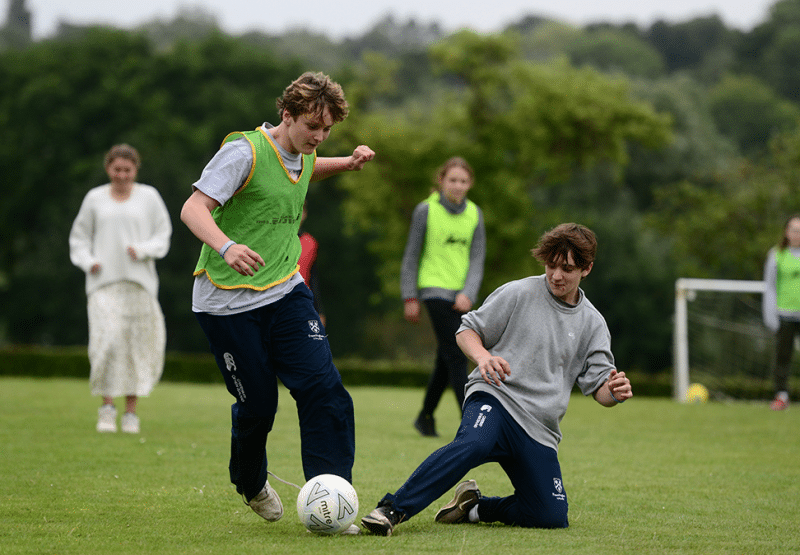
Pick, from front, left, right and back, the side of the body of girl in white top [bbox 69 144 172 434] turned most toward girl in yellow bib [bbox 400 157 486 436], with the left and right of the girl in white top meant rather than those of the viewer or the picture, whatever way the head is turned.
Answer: left

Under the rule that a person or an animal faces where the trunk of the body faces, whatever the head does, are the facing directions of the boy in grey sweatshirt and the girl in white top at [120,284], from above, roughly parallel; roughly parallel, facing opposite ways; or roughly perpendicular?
roughly parallel

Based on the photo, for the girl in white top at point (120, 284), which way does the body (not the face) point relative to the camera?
toward the camera

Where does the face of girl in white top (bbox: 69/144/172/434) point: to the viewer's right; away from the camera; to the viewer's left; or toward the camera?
toward the camera

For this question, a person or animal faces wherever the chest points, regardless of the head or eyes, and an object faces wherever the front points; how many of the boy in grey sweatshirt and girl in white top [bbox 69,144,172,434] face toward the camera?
2

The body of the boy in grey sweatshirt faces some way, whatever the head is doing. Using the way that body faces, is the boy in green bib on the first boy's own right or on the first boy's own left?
on the first boy's own right

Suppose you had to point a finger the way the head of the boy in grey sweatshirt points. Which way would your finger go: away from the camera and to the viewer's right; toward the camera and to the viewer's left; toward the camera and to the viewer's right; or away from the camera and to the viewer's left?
toward the camera and to the viewer's left

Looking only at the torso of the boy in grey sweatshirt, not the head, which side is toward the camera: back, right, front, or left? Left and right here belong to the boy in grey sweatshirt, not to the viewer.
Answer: front

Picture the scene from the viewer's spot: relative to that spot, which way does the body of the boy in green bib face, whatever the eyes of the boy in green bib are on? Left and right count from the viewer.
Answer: facing the viewer and to the right of the viewer

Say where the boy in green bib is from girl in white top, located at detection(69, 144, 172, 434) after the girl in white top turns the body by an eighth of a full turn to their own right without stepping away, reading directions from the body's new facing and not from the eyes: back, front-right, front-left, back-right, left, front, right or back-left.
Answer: front-left

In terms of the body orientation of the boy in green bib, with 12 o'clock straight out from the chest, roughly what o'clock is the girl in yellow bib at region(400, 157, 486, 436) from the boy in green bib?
The girl in yellow bib is roughly at 8 o'clock from the boy in green bib.

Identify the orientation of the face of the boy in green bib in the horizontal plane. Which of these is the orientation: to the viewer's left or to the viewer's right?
to the viewer's right
